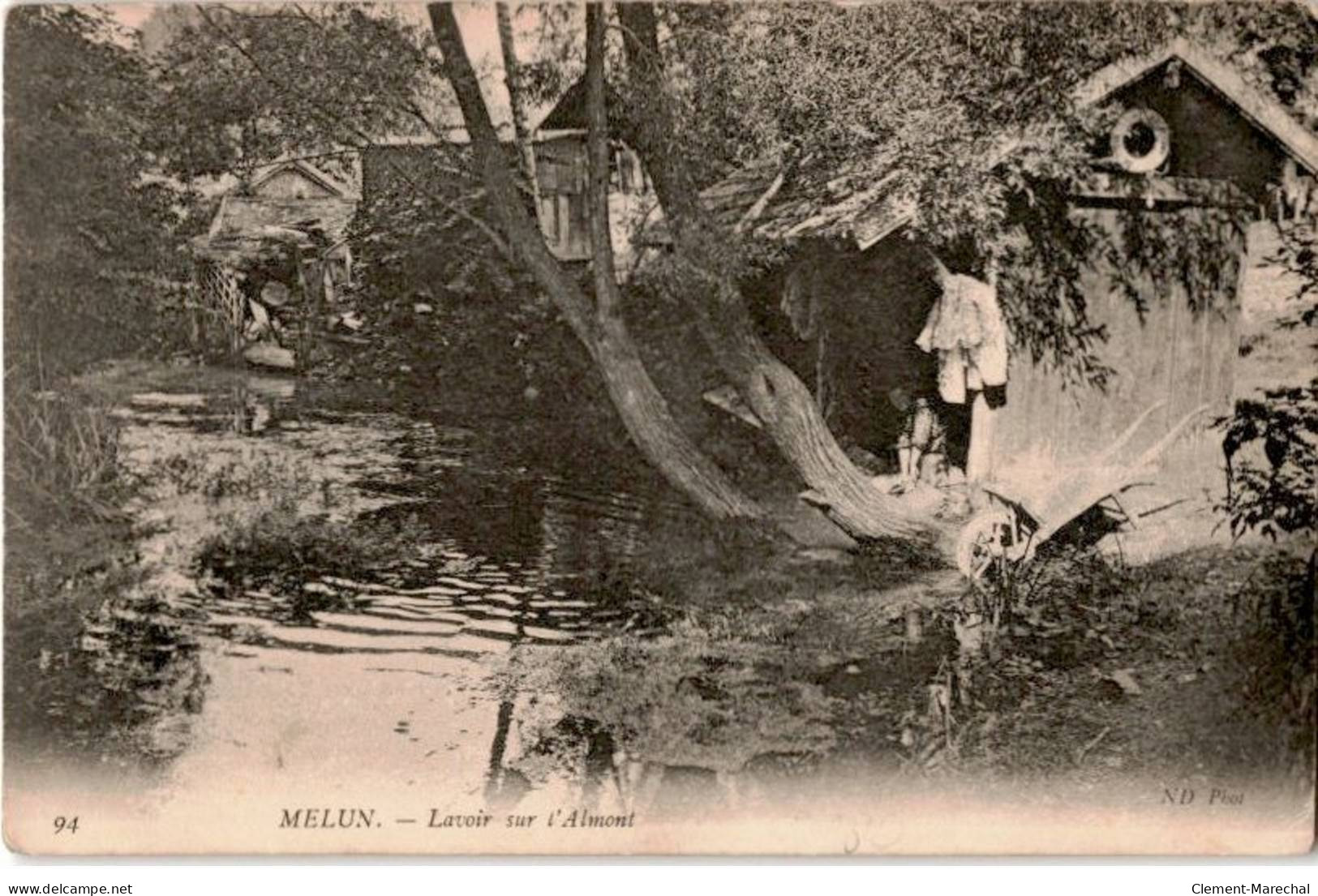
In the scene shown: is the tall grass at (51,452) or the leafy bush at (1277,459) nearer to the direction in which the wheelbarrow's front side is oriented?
the tall grass

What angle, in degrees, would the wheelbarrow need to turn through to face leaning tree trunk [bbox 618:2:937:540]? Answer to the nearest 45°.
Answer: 0° — it already faces it

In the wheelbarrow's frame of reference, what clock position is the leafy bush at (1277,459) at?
The leafy bush is roughly at 7 o'clock from the wheelbarrow.

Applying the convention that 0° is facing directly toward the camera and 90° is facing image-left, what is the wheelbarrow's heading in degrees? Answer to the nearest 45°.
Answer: approximately 45°
